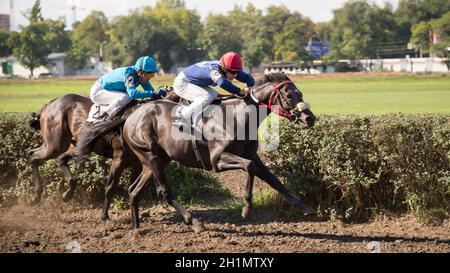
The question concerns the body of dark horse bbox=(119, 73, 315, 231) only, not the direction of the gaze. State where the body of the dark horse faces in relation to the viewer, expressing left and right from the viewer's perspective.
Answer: facing to the right of the viewer

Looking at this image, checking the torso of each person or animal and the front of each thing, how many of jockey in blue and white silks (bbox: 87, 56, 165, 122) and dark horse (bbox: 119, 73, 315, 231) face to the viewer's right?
2

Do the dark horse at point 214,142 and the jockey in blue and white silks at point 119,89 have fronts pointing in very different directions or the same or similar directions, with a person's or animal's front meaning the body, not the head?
same or similar directions

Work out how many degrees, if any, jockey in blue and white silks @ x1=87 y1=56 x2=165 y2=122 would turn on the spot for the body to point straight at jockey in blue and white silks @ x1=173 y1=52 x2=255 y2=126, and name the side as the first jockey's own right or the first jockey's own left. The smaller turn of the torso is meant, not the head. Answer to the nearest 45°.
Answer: approximately 45° to the first jockey's own right

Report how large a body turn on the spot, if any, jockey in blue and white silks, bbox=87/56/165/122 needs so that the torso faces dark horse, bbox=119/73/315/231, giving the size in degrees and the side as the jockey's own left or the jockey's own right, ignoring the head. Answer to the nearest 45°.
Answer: approximately 45° to the jockey's own right

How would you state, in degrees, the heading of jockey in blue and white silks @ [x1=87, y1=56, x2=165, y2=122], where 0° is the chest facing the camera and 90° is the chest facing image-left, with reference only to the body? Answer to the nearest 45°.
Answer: approximately 270°

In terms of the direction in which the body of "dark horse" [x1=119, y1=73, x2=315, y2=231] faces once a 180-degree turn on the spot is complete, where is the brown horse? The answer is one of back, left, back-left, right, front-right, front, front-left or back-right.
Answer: front-right
